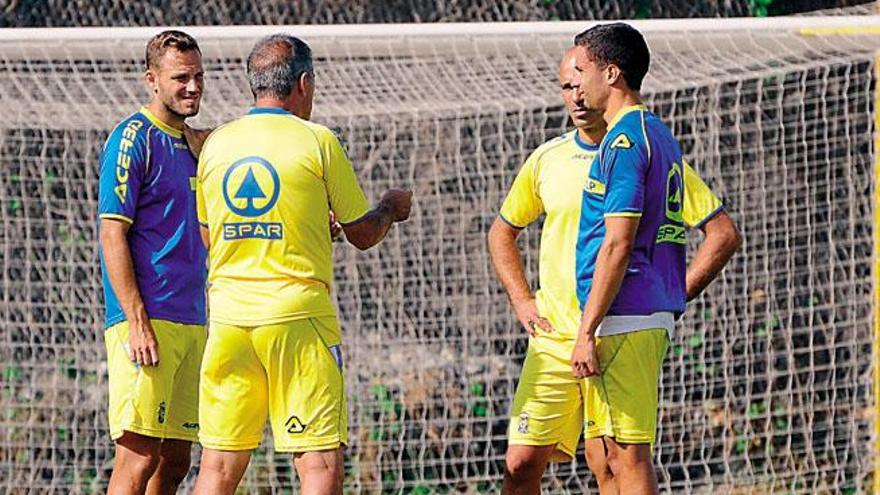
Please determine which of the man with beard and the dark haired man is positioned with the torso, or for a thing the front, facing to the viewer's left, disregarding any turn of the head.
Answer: the dark haired man

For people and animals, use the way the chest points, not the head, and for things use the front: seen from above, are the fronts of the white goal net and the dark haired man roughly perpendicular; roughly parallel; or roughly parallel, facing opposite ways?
roughly perpendicular

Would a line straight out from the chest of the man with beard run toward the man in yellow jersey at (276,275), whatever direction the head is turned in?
yes

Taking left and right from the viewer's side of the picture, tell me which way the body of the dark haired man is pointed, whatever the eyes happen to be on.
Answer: facing to the left of the viewer

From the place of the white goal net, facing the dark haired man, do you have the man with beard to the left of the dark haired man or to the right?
right

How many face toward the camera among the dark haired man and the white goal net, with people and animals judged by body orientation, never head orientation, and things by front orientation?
1

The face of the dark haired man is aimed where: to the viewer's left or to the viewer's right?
to the viewer's left
